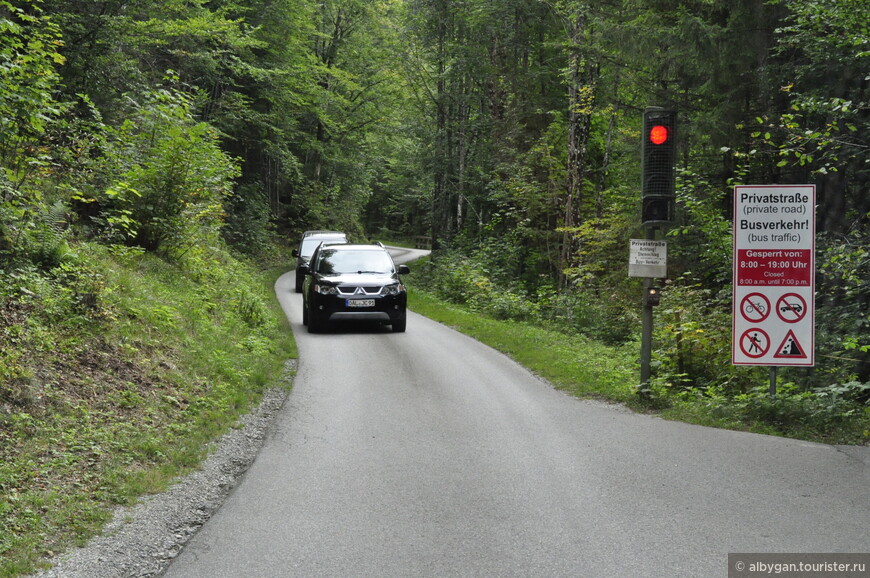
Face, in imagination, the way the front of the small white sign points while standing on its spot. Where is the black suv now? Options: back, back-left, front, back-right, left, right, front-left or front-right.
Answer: back-right

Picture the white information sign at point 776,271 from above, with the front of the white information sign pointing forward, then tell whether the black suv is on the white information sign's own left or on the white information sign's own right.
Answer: on the white information sign's own right

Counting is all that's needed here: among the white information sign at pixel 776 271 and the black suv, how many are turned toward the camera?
2

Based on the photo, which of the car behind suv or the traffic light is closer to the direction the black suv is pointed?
the traffic light

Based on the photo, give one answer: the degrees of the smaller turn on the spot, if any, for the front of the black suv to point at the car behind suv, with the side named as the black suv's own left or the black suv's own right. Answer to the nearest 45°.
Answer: approximately 180°

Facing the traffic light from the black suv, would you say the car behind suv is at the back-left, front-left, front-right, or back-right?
back-left

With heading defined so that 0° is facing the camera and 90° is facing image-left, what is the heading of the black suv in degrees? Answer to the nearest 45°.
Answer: approximately 0°

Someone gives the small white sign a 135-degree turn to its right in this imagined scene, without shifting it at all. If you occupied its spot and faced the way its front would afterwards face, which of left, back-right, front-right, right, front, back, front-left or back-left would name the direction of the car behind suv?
front

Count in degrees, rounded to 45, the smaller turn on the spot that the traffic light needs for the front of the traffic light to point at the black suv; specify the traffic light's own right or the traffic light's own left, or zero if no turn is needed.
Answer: approximately 135° to the traffic light's own right

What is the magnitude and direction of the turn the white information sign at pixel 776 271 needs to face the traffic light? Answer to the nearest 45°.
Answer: approximately 90° to its right

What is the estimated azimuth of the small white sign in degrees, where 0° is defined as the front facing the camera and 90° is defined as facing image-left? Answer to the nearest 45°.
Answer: approximately 0°

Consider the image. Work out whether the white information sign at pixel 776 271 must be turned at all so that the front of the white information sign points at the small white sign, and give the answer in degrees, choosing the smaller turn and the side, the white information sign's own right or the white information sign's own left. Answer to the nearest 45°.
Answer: approximately 90° to the white information sign's own right

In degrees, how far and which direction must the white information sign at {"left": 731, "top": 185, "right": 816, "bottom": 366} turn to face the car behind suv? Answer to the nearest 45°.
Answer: approximately 135° to its right
